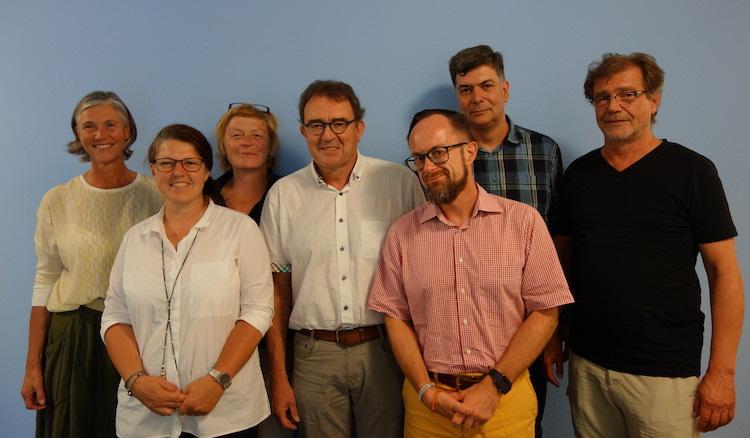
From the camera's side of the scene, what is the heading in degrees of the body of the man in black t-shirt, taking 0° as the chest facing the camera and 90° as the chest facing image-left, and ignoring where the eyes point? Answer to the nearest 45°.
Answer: approximately 45°

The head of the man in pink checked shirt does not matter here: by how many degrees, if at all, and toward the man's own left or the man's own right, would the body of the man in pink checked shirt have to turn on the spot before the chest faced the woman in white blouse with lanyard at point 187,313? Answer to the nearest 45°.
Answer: approximately 90° to the man's own right

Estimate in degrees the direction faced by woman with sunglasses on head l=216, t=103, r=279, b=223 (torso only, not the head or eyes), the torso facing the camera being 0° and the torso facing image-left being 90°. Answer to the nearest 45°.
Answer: approximately 0°

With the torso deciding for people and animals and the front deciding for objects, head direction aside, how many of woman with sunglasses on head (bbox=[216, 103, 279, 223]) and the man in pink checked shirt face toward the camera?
2
